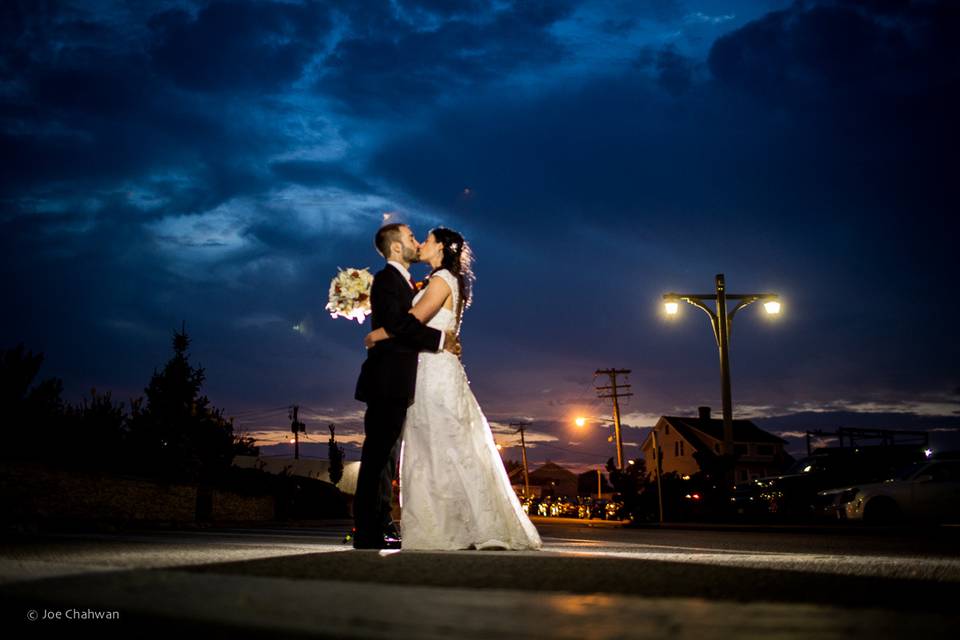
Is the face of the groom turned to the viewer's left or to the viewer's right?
to the viewer's right

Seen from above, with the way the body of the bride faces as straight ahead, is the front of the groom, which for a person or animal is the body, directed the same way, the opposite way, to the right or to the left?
the opposite way

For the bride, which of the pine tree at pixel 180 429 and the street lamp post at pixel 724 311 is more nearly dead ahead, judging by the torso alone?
the pine tree

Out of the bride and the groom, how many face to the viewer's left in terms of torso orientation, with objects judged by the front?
1

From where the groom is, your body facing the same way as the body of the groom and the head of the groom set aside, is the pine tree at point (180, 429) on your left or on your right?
on your left

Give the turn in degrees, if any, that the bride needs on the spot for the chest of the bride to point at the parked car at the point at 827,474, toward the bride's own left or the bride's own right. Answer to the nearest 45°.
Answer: approximately 135° to the bride's own right

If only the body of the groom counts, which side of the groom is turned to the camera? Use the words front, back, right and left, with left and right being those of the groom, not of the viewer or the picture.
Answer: right

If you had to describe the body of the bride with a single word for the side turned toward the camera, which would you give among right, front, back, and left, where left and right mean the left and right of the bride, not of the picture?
left

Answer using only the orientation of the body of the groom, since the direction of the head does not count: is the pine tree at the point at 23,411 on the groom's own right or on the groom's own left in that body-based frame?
on the groom's own left

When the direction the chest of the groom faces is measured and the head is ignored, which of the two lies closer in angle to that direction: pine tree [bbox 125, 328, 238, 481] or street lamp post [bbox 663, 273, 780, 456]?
the street lamp post

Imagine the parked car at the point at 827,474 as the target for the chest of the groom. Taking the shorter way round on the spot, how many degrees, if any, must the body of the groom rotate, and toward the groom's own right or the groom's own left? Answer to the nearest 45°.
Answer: approximately 45° to the groom's own left

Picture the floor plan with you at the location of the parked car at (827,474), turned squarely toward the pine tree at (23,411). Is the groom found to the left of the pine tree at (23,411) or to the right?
left
